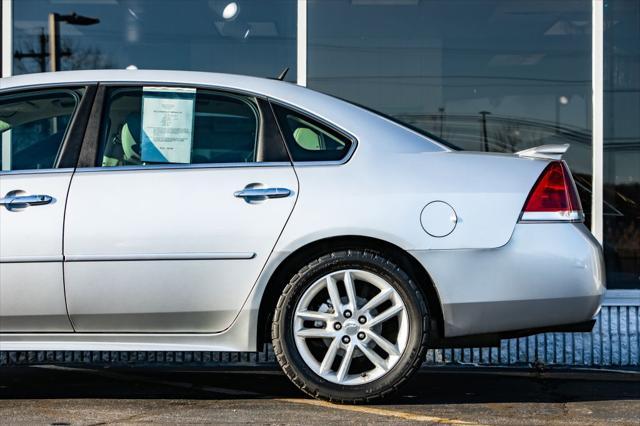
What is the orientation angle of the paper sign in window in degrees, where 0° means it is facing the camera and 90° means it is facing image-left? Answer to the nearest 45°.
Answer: approximately 0°

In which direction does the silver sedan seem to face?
to the viewer's left
